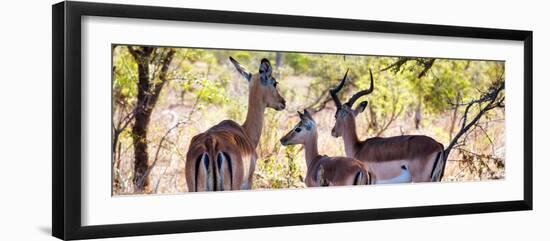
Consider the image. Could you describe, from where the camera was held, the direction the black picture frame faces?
facing the viewer and to the right of the viewer
